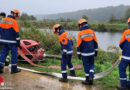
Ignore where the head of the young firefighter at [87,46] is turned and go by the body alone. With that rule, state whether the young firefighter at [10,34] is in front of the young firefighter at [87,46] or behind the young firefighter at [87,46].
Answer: in front

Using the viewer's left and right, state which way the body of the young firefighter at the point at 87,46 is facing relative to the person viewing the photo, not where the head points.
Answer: facing away from the viewer and to the left of the viewer

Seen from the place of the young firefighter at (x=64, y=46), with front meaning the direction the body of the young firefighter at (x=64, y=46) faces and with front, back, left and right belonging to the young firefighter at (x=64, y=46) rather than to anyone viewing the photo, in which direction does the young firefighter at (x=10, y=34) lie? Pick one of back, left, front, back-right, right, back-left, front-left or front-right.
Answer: front

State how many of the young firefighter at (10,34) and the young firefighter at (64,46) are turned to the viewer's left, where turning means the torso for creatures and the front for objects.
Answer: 1

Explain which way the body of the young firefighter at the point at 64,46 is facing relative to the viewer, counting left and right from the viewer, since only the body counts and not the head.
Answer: facing to the left of the viewer

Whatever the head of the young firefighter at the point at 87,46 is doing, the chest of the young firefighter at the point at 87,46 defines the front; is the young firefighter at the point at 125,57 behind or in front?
behind
